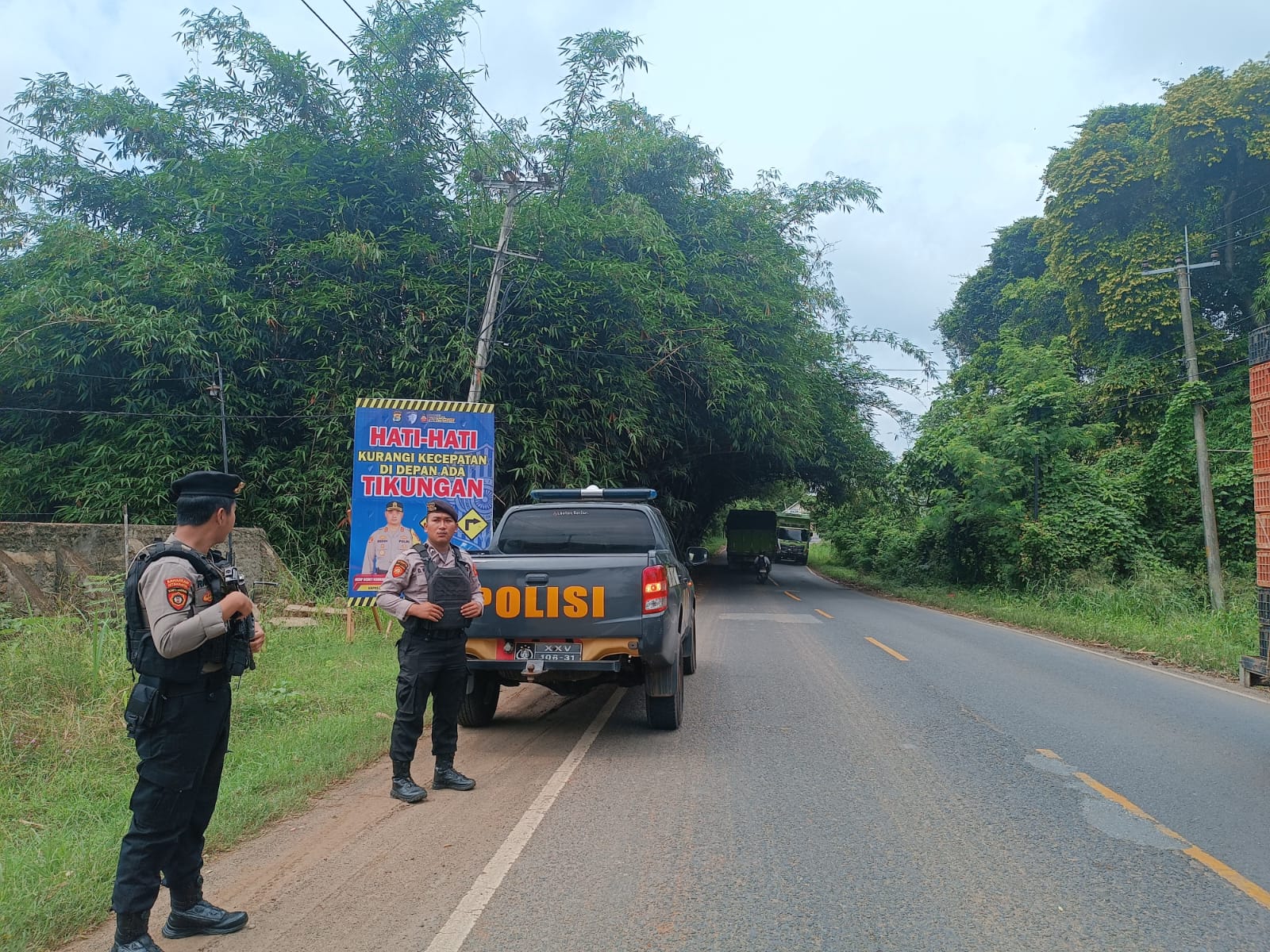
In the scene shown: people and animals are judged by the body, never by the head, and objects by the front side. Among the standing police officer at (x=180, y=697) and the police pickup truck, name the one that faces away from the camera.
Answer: the police pickup truck

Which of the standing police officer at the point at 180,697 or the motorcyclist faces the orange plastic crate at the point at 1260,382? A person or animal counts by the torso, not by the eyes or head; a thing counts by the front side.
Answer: the standing police officer

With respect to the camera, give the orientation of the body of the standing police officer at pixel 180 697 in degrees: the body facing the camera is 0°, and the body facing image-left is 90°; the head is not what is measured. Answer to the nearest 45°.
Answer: approximately 270°

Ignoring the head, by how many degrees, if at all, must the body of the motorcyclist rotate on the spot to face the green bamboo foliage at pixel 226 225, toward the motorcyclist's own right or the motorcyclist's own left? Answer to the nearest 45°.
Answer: approximately 135° to the motorcyclist's own left

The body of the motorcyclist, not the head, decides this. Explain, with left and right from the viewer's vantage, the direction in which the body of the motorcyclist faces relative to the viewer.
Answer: facing away from the viewer

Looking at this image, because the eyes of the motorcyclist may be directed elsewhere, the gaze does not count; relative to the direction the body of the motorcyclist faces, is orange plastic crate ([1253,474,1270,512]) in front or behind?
behind

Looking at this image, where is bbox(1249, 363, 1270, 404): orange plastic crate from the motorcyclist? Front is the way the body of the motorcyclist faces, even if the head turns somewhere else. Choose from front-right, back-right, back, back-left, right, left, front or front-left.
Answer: back

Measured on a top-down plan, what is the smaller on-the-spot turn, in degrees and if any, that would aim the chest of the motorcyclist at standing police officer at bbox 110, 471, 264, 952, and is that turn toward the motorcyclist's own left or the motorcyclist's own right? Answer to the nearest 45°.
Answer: approximately 180°

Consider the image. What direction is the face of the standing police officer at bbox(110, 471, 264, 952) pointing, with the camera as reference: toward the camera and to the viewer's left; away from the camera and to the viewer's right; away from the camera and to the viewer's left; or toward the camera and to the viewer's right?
away from the camera and to the viewer's right

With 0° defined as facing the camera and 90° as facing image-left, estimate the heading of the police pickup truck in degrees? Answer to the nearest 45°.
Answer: approximately 180°

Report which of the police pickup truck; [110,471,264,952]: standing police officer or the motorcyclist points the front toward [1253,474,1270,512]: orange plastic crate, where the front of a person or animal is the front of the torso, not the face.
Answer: the standing police officer
